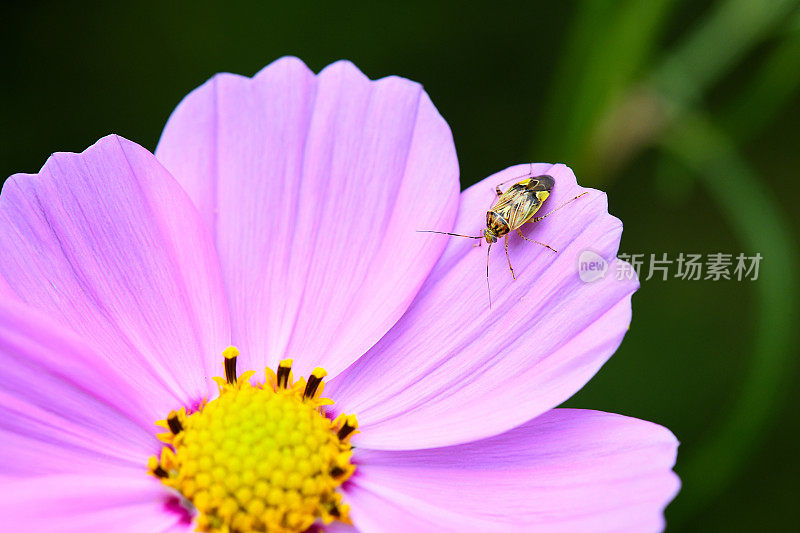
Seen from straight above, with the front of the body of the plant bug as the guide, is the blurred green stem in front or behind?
behind

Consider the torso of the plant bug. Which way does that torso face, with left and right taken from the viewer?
facing the viewer and to the left of the viewer
